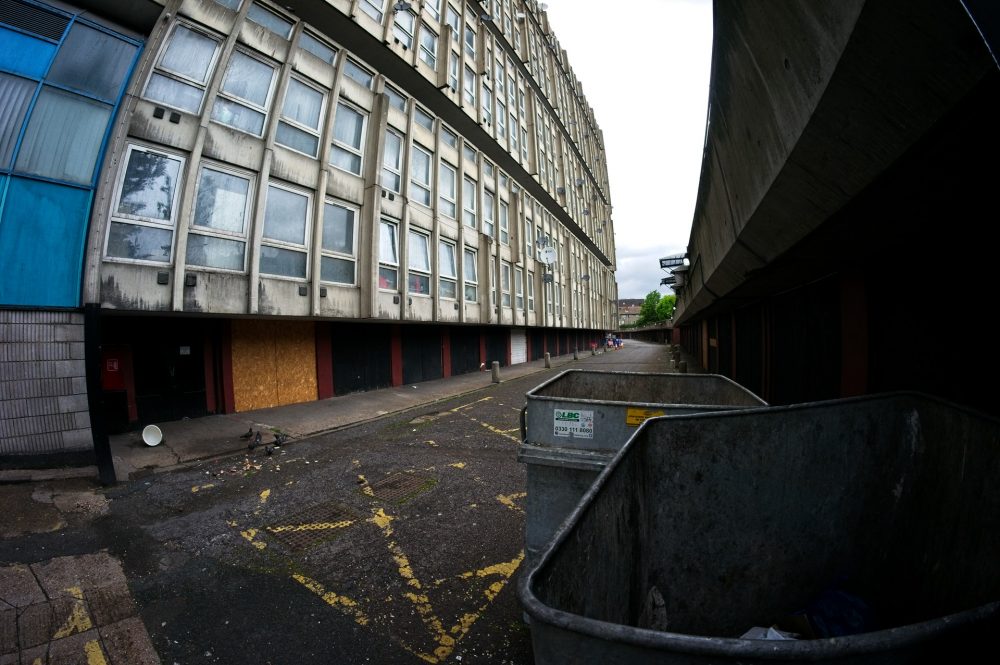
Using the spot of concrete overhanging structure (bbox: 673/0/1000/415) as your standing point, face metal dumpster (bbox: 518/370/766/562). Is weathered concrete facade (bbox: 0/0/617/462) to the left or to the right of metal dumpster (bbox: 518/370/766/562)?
right

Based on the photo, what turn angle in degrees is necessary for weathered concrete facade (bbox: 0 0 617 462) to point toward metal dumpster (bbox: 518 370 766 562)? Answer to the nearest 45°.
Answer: approximately 45° to its right

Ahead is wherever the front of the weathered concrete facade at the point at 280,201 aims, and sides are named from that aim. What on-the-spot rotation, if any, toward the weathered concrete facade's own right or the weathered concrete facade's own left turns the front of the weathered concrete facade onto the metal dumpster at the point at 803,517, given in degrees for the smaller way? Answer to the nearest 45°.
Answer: approximately 45° to the weathered concrete facade's own right

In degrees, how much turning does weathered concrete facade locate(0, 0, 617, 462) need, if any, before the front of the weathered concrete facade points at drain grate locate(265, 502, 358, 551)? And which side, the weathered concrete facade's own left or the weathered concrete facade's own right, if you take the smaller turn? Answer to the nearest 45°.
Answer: approximately 45° to the weathered concrete facade's own right

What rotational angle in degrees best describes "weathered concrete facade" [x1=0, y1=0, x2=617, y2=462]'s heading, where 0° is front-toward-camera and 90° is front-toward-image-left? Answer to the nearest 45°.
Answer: approximately 315°

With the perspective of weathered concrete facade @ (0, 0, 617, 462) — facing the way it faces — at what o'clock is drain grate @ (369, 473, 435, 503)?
The drain grate is roughly at 1 o'clock from the weathered concrete facade.

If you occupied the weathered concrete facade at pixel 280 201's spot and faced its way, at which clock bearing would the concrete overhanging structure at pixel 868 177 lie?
The concrete overhanging structure is roughly at 1 o'clock from the weathered concrete facade.
